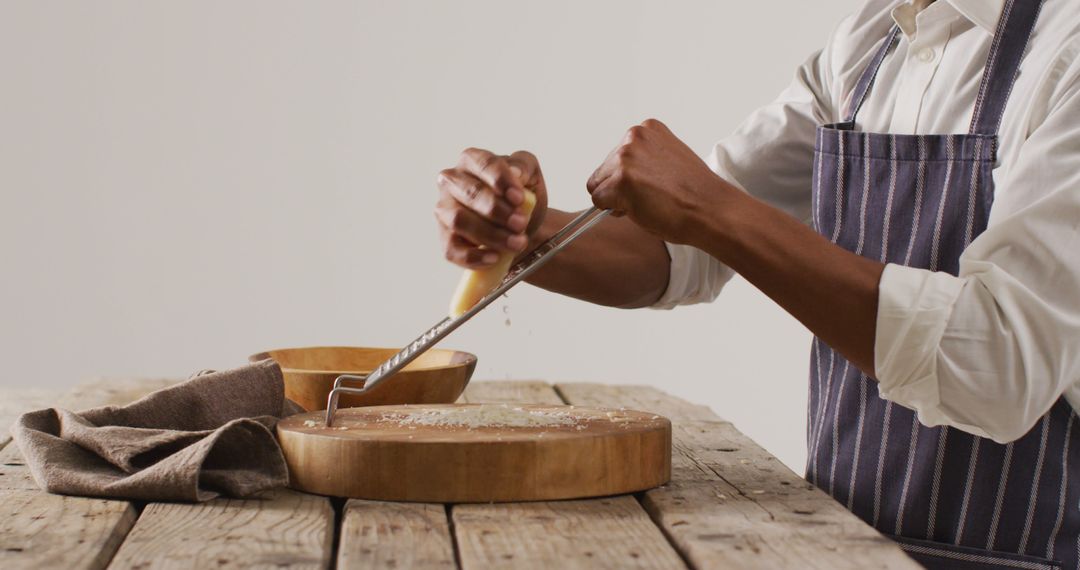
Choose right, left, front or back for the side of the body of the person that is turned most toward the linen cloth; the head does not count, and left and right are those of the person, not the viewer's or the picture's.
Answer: front

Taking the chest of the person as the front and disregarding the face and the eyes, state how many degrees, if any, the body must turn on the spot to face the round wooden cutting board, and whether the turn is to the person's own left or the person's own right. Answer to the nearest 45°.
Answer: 0° — they already face it

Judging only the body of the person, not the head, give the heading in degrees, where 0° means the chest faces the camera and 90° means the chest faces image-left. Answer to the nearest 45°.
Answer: approximately 45°

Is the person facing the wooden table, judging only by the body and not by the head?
yes

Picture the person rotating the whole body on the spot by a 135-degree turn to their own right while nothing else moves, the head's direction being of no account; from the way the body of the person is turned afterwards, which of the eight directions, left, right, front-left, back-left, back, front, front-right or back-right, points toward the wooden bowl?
left
